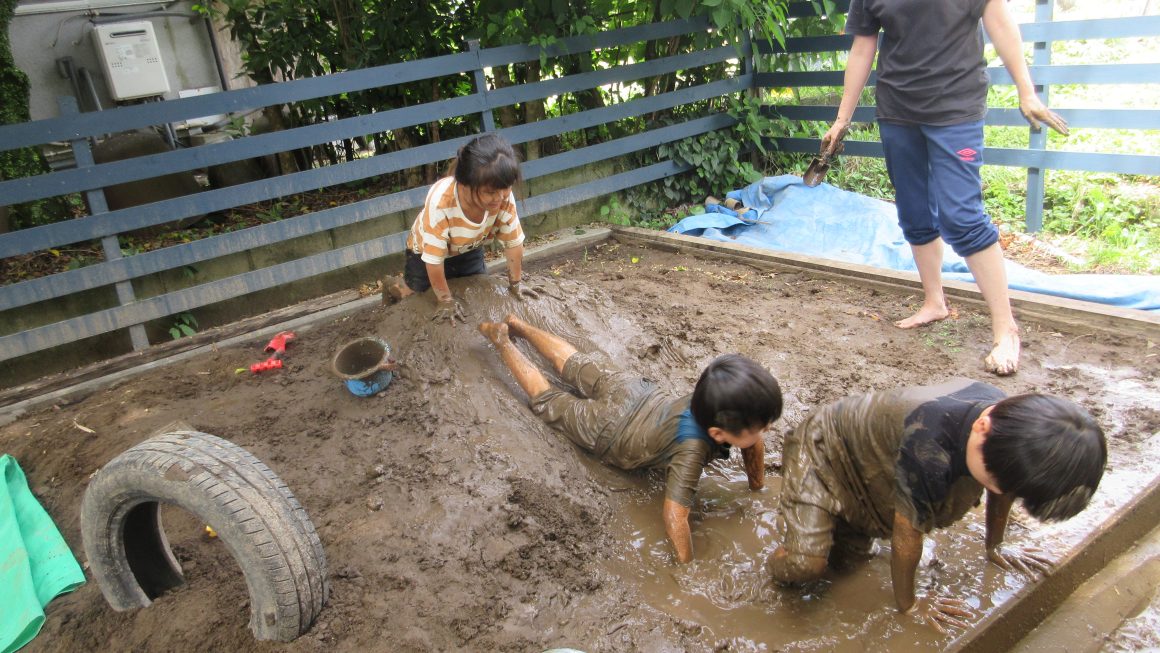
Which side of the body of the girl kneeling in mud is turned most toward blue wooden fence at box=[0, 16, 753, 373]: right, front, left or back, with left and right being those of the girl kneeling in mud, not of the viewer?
back

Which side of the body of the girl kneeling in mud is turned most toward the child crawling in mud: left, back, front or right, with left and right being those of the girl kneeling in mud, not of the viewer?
front

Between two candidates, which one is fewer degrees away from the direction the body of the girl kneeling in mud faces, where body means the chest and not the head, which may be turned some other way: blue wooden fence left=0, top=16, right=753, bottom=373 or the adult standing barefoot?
the adult standing barefoot

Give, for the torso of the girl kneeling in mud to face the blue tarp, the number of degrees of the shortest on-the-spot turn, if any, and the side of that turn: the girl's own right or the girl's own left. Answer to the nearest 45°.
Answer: approximately 90° to the girl's own left

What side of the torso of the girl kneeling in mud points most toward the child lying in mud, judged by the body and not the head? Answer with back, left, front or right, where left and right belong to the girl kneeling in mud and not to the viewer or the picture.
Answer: front

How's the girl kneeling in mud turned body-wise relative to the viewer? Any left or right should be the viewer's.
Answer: facing the viewer and to the right of the viewer

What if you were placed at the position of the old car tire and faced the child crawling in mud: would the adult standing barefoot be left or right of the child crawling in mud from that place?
left

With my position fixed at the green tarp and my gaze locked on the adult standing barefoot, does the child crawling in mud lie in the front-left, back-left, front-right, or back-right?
front-right

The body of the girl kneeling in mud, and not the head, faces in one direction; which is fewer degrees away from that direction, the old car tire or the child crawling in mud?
the child crawling in mud

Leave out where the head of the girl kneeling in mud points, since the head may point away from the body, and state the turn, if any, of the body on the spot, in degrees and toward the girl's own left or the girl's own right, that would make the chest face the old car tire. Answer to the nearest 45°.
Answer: approximately 90° to the girl's own right

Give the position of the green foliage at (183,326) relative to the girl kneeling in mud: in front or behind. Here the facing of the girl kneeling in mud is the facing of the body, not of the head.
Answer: behind

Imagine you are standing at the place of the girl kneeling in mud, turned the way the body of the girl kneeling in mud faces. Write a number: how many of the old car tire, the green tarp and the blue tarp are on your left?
1

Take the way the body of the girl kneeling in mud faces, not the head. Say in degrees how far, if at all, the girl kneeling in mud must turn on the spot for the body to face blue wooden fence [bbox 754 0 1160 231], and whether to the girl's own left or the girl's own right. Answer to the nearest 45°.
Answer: approximately 45° to the girl's own left
